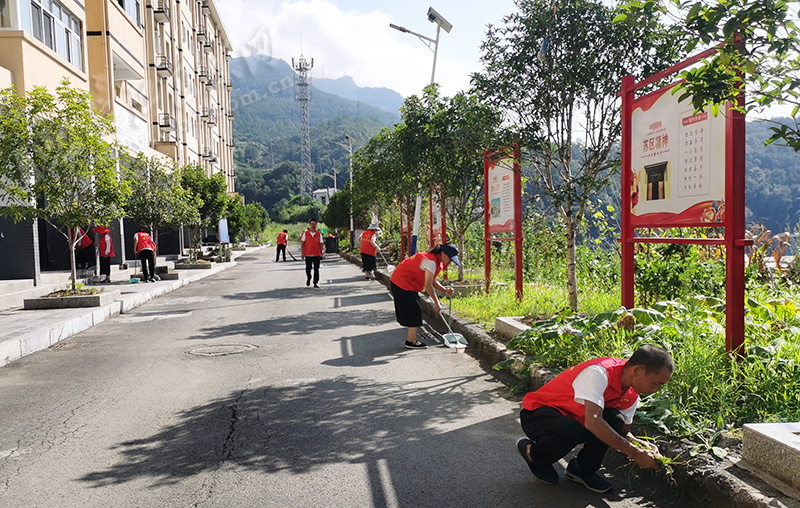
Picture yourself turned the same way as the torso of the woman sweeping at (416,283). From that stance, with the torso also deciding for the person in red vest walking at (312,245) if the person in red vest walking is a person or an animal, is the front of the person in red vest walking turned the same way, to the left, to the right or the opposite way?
to the right

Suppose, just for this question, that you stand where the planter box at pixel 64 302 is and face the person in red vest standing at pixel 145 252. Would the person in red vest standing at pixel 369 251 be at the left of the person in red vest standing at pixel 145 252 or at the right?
right

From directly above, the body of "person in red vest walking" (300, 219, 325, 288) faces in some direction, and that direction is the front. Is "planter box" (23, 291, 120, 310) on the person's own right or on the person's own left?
on the person's own right

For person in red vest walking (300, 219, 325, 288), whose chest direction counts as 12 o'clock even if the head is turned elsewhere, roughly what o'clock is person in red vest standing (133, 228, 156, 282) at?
person in red vest standing (133, 228, 156, 282) is roughly at 4 o'clock from person in red vest walking (300, 219, 325, 288).

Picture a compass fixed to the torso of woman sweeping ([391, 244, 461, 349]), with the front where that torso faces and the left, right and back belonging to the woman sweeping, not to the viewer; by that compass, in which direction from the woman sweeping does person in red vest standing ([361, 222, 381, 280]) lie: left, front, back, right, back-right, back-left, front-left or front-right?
left

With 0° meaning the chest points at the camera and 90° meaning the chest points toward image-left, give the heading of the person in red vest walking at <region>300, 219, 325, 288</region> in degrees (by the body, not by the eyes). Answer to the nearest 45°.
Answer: approximately 0°

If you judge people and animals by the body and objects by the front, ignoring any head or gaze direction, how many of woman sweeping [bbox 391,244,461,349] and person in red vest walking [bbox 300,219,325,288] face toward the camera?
1

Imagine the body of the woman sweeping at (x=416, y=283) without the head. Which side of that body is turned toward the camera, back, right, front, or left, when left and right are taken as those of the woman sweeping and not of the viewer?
right

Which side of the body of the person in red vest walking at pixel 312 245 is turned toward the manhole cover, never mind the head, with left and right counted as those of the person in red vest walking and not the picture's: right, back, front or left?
front

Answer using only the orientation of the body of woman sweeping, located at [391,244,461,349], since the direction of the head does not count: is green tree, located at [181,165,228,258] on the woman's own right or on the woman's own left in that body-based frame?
on the woman's own left

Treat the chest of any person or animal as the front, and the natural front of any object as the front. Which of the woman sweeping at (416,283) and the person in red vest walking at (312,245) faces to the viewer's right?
the woman sweeping

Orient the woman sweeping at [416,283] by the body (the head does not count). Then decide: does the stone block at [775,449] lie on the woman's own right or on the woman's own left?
on the woman's own right
